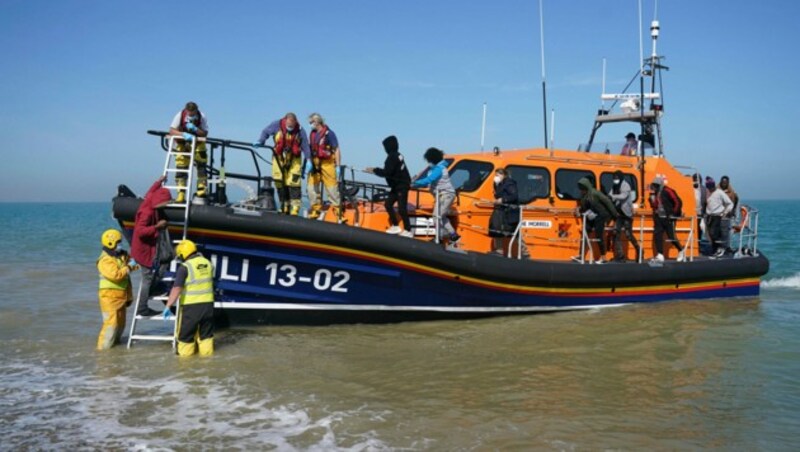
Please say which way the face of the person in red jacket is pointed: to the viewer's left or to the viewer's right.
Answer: to the viewer's right

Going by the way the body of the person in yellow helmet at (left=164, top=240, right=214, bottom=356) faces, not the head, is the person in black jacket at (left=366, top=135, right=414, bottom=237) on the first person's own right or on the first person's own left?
on the first person's own right

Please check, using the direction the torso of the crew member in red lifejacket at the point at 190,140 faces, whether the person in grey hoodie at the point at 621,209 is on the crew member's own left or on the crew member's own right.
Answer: on the crew member's own left

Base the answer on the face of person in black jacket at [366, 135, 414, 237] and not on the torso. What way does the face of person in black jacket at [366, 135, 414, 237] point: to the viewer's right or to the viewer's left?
to the viewer's left

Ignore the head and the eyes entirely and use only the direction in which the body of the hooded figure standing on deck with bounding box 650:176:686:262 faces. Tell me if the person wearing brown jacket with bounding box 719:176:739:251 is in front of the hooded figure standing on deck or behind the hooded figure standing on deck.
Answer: behind

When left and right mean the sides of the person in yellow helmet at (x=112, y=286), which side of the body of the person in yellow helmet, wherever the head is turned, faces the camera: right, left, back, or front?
right

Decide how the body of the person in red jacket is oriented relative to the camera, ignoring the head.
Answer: to the viewer's right

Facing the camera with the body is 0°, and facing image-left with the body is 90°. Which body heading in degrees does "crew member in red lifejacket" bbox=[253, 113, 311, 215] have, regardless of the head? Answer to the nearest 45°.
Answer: approximately 0°

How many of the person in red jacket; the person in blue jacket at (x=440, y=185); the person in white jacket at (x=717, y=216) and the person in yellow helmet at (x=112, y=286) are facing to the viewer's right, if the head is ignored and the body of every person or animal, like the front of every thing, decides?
2

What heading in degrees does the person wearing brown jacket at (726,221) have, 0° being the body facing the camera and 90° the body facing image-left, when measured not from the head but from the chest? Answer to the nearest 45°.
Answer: approximately 45°

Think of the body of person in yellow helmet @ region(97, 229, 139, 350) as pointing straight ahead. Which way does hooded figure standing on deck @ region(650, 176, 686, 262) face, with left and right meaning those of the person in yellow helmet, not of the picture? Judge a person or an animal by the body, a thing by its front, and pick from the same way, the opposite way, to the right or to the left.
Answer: the opposite way

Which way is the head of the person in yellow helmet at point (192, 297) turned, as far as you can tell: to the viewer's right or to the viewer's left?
to the viewer's left

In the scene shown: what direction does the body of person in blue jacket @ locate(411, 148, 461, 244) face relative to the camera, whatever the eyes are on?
to the viewer's left
